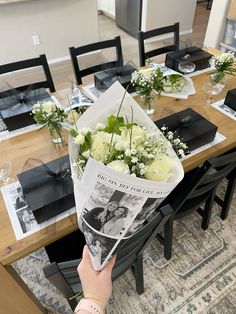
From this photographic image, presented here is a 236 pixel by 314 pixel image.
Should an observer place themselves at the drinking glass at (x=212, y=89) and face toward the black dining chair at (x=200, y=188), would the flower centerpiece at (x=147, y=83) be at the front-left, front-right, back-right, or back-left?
front-right

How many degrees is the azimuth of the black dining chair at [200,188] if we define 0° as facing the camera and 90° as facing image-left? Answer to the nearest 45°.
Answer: approximately 135°

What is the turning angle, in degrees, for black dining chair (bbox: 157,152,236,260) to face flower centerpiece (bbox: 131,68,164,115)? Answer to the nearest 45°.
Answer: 0° — it already faces it

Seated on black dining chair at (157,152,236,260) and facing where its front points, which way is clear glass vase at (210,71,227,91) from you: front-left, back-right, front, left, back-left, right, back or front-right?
front-right

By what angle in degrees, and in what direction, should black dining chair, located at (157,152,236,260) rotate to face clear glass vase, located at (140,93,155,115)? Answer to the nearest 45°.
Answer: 0° — it already faces it

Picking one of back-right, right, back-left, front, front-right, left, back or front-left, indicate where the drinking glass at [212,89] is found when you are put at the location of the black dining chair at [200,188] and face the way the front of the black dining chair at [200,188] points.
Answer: front-right
